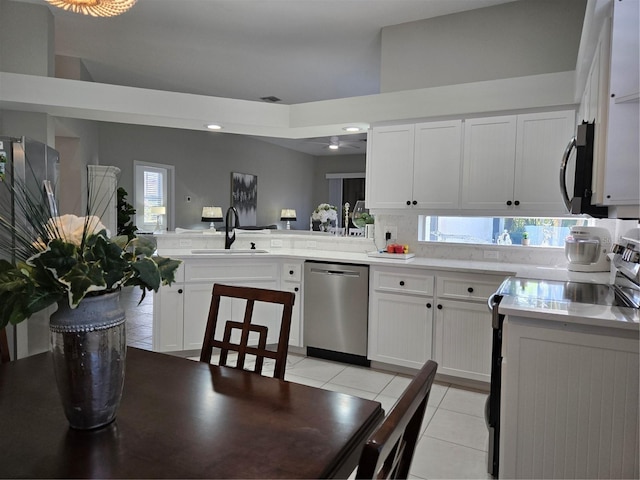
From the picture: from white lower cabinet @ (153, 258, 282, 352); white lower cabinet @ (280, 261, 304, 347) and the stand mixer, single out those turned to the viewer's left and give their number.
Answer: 1

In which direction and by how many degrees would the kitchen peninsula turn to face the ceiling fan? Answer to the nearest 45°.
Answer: approximately 180°

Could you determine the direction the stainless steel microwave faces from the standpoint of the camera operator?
facing to the left of the viewer

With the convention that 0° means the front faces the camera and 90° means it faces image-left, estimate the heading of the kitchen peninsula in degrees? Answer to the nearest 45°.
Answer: approximately 0°

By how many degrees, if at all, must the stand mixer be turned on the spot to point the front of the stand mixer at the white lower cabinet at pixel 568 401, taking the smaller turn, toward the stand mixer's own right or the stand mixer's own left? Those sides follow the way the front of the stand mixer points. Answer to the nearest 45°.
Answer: approximately 90° to the stand mixer's own left

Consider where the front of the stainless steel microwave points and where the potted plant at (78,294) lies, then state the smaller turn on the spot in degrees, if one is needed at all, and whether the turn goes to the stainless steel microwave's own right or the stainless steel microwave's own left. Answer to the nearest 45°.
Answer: approximately 45° to the stainless steel microwave's own left

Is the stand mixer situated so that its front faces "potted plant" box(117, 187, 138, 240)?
yes

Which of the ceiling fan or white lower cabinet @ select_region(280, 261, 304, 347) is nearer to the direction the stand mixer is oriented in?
the white lower cabinet

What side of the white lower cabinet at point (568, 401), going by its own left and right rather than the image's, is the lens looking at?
left

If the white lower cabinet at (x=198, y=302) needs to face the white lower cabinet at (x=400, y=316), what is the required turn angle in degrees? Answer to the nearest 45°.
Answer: approximately 45° to its left

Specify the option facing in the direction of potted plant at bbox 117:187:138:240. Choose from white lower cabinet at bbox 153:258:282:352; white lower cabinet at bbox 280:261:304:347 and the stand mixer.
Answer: the stand mixer

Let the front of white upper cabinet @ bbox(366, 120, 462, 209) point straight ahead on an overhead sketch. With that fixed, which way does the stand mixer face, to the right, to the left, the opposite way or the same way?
to the right

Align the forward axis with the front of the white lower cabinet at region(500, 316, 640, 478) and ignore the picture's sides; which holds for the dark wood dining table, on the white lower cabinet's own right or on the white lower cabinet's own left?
on the white lower cabinet's own left
